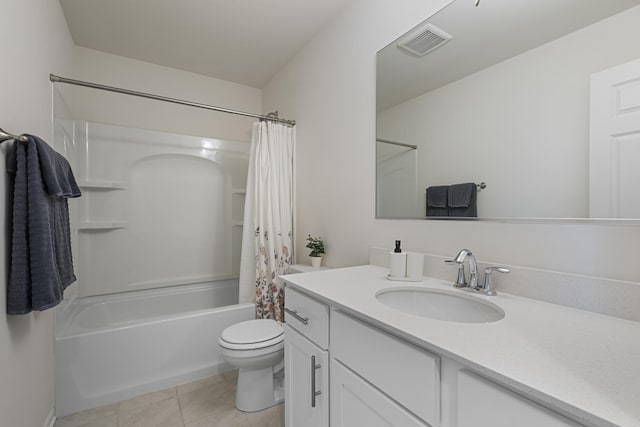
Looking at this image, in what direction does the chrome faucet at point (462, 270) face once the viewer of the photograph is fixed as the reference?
facing the viewer and to the left of the viewer

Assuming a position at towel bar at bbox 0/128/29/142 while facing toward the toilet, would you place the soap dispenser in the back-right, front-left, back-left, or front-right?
front-right

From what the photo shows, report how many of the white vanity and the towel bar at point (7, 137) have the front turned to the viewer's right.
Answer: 1

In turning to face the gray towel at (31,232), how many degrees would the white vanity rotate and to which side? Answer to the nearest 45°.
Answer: approximately 45° to its right

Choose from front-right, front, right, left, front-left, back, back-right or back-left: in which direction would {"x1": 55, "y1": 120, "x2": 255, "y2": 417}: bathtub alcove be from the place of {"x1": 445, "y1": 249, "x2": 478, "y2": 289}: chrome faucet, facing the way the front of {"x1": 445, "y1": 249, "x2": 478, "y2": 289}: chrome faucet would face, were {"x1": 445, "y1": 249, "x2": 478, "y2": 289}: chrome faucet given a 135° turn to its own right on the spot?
left

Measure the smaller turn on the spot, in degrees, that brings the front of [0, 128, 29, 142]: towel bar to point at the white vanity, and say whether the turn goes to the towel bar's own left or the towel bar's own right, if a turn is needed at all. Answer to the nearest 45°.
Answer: approximately 45° to the towel bar's own right

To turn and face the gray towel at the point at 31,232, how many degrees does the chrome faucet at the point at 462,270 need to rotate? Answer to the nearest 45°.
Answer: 0° — it already faces it

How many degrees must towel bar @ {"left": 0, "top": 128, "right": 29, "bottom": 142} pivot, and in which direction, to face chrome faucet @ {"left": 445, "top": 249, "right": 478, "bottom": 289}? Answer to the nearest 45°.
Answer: approximately 45° to its right

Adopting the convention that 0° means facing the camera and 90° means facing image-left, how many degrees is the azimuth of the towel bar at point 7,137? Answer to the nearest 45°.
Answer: approximately 270°

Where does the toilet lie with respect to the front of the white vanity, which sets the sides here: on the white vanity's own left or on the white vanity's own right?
on the white vanity's own right

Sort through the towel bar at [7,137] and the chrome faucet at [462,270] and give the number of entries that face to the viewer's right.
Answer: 1
